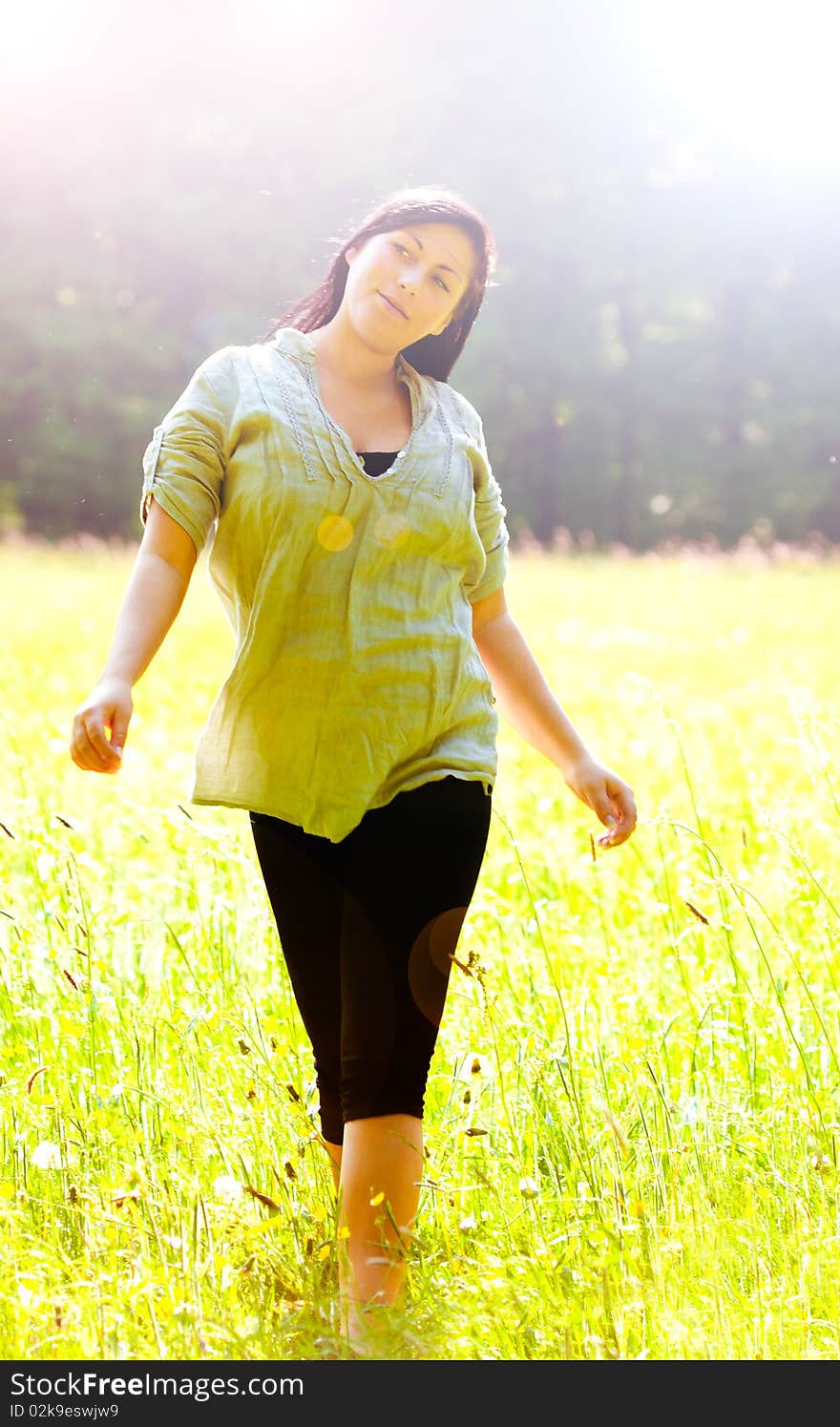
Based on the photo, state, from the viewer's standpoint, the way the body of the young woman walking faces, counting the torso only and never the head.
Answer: toward the camera
